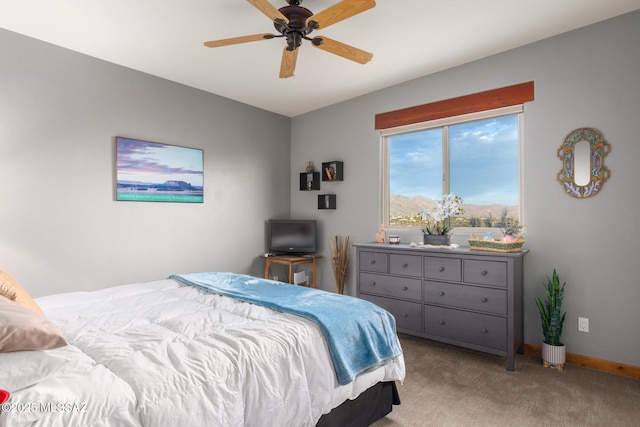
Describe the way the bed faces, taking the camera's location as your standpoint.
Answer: facing away from the viewer and to the right of the viewer

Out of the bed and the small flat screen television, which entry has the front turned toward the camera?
the small flat screen television

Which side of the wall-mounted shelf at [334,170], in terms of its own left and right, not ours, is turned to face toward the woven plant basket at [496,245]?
left

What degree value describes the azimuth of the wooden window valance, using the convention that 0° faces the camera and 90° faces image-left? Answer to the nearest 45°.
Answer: approximately 45°

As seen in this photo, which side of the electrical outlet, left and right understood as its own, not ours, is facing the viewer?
front

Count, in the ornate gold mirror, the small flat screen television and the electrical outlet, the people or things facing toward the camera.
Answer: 3

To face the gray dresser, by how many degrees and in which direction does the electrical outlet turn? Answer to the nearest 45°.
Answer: approximately 45° to its right

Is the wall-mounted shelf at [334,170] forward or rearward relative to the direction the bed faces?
forward

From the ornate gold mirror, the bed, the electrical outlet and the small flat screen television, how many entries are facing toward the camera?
3

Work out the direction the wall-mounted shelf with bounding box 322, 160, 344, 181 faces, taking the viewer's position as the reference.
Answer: facing the viewer and to the left of the viewer

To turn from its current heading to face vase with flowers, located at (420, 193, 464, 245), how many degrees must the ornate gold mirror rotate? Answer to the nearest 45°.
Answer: approximately 90° to its right

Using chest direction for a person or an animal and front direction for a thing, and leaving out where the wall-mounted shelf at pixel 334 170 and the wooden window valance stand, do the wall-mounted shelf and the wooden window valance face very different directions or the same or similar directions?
same or similar directions

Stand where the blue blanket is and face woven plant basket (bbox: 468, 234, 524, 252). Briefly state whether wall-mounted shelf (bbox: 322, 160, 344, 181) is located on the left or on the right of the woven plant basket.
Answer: left

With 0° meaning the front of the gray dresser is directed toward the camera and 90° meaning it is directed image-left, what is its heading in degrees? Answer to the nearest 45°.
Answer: approximately 45°
